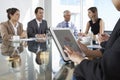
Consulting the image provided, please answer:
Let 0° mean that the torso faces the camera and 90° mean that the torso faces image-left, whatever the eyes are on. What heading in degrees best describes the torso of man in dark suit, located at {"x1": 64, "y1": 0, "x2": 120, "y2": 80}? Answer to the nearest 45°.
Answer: approximately 90°
